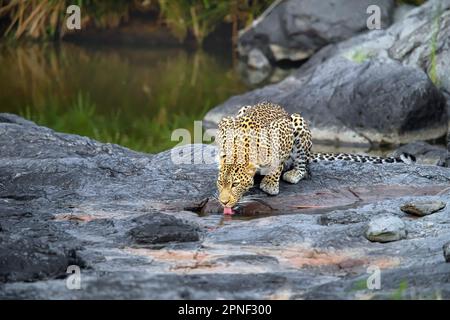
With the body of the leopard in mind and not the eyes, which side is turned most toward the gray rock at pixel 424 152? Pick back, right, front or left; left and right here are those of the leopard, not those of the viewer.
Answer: back

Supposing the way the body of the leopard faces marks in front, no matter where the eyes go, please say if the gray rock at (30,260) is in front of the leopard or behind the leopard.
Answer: in front

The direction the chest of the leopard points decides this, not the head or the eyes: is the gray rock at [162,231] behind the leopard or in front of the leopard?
in front

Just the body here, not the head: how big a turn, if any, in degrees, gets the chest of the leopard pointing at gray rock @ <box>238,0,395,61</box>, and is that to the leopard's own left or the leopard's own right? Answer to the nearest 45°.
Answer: approximately 135° to the leopard's own right

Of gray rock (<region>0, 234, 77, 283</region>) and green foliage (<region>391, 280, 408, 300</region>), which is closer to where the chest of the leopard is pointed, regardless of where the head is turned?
the gray rock

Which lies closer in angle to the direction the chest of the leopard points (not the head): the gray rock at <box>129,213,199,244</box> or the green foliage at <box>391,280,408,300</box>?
the gray rock

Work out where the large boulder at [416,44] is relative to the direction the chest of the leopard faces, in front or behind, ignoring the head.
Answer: behind

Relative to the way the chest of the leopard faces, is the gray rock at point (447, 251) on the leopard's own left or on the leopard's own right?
on the leopard's own left
